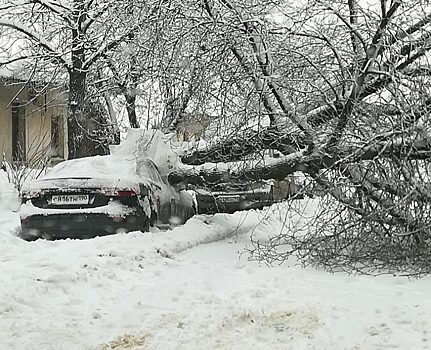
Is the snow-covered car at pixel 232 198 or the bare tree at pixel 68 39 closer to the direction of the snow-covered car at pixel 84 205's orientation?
the snow-covered car

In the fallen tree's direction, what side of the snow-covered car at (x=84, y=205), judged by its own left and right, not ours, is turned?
right

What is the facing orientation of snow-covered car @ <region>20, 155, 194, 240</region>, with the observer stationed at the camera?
facing away from the viewer and to the right of the viewer

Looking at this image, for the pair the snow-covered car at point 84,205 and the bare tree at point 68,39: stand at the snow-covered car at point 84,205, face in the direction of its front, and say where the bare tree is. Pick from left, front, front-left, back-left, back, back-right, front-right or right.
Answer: front-left

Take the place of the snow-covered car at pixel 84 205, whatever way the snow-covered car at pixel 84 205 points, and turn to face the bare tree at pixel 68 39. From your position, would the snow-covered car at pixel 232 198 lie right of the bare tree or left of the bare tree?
right

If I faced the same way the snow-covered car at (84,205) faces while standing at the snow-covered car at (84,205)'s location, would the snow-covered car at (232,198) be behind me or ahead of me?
ahead
